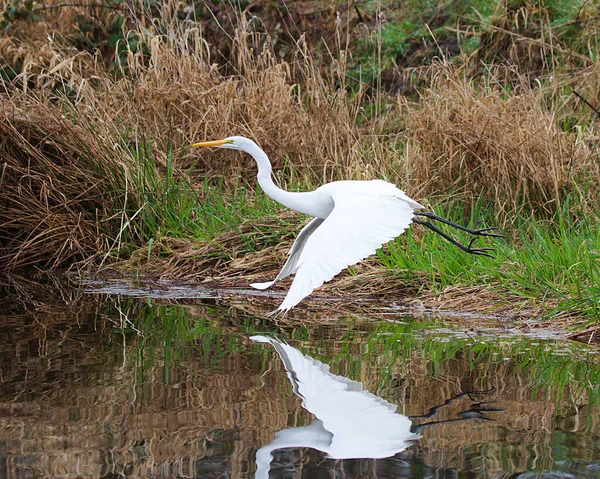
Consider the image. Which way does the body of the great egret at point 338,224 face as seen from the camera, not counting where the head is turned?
to the viewer's left

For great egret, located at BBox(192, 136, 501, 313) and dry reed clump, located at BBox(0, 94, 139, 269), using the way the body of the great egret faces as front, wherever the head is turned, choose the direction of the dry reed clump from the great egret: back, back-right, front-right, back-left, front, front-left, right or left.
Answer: front-right

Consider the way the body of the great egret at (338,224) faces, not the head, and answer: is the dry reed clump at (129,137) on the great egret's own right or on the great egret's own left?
on the great egret's own right

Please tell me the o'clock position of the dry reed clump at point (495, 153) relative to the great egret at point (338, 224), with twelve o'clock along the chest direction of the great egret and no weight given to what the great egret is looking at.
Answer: The dry reed clump is roughly at 4 o'clock from the great egret.
